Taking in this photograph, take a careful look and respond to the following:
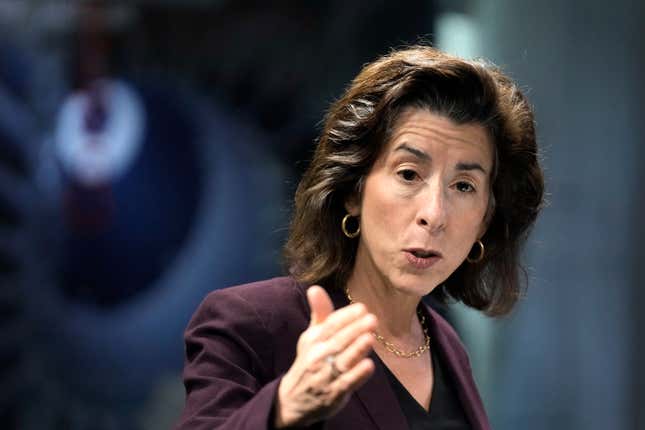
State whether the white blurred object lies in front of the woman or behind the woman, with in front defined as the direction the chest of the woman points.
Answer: behind
